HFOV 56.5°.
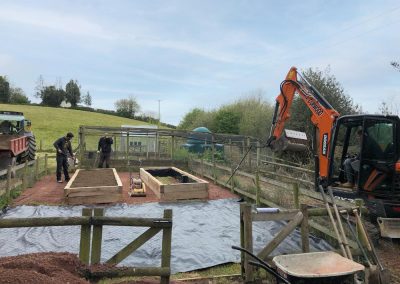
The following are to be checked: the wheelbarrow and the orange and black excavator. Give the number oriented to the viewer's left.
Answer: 1

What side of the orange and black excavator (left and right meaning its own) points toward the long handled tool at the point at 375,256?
left

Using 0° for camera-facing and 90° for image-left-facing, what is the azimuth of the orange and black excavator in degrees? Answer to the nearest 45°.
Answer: approximately 90°

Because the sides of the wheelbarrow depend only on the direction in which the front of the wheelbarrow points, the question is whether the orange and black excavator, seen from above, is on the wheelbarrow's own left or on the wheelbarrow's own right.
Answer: on the wheelbarrow's own left

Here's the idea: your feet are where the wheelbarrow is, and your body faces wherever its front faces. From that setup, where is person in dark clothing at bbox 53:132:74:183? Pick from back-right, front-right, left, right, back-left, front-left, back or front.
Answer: back-left

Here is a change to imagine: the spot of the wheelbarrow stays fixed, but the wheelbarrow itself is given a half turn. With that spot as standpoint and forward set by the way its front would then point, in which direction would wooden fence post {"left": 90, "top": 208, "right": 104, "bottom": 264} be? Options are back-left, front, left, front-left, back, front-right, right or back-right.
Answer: front

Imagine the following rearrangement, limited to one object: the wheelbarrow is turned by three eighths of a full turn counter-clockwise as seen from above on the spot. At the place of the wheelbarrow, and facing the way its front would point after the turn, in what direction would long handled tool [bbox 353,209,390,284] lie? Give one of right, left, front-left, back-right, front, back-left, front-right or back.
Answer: right

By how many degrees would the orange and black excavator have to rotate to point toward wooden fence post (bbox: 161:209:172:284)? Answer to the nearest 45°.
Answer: approximately 45° to its left

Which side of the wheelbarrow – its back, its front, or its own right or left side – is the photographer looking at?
right

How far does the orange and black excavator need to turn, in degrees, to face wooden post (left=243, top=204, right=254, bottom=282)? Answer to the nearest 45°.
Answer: approximately 45° to its left

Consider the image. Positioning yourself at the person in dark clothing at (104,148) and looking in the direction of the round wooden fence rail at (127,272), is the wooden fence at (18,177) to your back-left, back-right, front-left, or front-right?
front-right

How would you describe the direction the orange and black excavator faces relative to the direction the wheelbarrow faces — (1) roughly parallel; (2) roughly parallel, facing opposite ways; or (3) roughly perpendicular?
roughly parallel, facing opposite ways

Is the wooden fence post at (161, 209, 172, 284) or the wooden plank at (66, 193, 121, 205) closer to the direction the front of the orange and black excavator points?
the wooden plank

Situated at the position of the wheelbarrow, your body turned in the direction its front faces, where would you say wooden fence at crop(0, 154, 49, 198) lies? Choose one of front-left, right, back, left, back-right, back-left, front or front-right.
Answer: back-left

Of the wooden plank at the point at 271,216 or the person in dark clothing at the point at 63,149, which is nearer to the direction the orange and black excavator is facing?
the person in dark clothing

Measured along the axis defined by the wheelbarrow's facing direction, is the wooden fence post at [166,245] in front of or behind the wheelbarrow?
behind

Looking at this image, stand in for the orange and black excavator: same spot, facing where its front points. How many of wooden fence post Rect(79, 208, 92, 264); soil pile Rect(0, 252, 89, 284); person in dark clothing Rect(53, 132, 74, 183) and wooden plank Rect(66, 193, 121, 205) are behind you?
0
